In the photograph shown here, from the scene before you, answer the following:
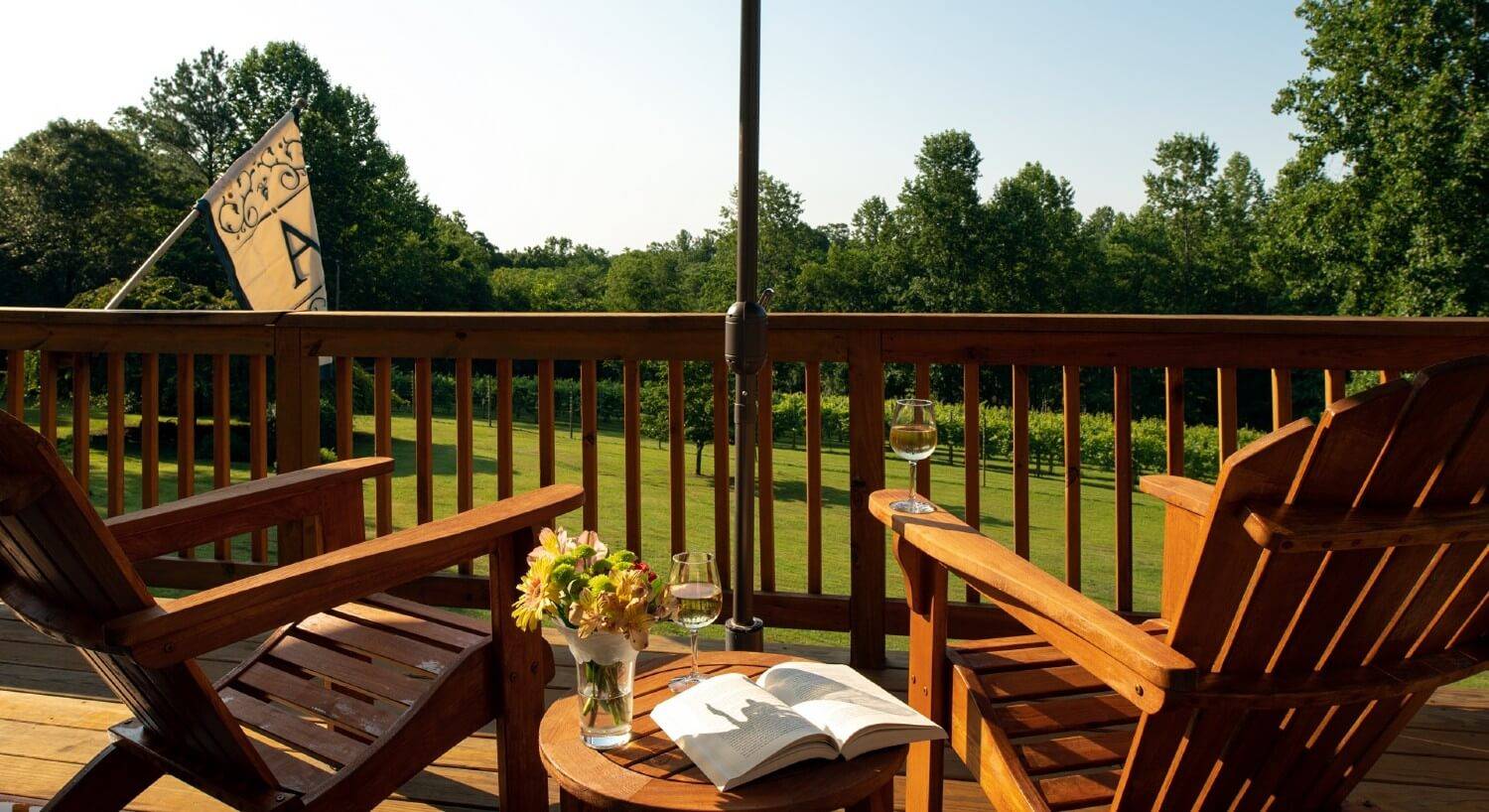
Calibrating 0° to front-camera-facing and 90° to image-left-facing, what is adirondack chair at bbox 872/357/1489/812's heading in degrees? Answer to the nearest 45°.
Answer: approximately 135°

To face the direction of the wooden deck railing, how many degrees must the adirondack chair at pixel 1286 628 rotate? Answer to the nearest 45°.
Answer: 0° — it already faces it

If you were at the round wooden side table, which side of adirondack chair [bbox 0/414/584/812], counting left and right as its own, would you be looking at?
right

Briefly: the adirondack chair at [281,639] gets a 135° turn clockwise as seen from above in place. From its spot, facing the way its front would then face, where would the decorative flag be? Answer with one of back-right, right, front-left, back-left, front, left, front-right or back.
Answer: back

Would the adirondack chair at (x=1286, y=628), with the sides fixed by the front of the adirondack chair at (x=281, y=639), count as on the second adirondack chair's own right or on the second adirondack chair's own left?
on the second adirondack chair's own right

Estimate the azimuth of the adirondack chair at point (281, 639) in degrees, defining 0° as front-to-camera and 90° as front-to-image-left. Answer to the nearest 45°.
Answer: approximately 225°

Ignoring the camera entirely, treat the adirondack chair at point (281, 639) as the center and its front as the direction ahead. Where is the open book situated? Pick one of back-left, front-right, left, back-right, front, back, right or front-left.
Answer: right

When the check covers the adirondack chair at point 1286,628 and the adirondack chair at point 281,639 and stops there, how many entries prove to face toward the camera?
0

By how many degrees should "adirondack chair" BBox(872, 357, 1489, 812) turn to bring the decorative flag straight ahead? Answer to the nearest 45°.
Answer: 0° — it already faces it

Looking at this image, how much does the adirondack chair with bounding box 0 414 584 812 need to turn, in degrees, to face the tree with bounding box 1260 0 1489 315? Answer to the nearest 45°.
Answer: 0° — it already faces it

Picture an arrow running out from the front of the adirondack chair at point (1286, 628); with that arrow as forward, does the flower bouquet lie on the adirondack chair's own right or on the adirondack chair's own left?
on the adirondack chair's own left

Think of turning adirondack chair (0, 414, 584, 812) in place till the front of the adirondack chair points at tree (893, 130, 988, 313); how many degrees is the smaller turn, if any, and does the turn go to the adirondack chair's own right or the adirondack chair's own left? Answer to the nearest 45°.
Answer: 0° — it already faces it

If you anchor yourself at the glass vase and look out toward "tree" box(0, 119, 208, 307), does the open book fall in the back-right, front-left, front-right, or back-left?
back-right
